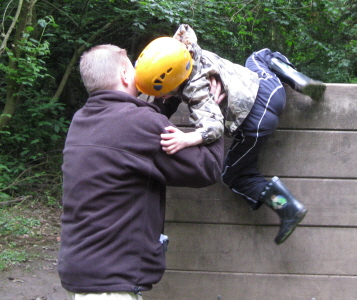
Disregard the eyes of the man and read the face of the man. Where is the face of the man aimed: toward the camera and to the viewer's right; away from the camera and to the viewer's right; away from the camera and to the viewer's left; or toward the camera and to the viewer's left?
away from the camera and to the viewer's right

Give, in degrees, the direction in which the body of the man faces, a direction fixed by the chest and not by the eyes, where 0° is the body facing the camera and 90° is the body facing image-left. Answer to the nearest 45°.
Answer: approximately 225°
